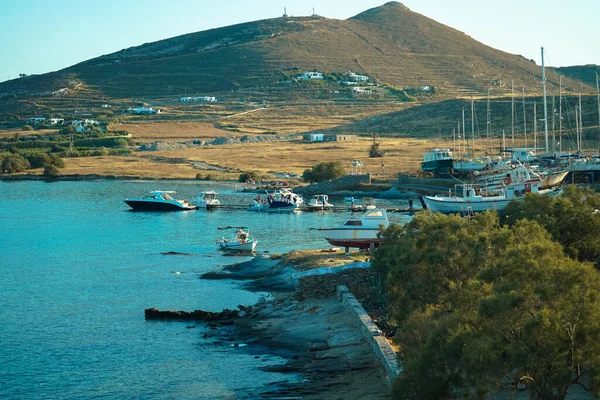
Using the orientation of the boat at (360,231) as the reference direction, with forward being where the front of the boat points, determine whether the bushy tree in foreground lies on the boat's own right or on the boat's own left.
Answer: on the boat's own left

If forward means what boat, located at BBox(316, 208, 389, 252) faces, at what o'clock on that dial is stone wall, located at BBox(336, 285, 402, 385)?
The stone wall is roughly at 9 o'clock from the boat.

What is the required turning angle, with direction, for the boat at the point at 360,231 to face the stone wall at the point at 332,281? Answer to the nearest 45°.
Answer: approximately 90° to its left

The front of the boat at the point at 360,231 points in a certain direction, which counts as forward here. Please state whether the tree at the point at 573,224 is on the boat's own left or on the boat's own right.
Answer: on the boat's own left

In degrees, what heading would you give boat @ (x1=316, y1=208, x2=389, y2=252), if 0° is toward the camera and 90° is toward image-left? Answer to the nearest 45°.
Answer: approximately 90°
